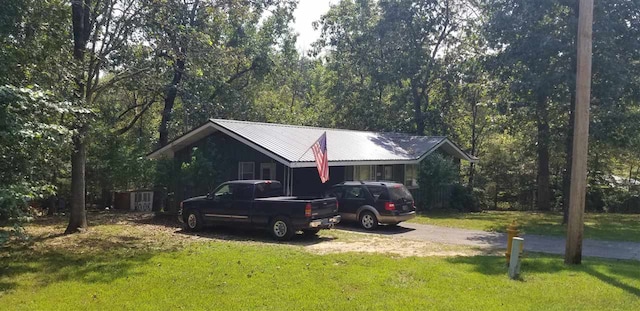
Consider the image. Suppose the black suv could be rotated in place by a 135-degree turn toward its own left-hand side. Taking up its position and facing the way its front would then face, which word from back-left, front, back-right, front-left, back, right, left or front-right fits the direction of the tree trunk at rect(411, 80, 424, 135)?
back

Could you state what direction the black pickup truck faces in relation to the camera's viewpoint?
facing away from the viewer and to the left of the viewer

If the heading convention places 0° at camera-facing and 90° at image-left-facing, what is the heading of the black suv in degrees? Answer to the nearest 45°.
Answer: approximately 135°

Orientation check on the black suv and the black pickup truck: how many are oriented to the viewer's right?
0

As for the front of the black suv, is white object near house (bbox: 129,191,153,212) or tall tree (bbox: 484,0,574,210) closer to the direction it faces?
the white object near house

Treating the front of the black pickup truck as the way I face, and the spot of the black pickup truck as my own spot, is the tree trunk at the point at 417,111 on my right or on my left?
on my right

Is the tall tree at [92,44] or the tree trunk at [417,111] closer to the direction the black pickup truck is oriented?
the tall tree

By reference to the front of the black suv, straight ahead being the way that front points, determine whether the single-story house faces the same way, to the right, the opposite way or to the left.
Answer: the opposite way

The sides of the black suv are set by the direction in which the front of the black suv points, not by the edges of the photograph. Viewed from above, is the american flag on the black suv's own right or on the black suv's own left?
on the black suv's own left

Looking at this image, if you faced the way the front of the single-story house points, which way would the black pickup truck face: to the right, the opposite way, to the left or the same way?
the opposite way

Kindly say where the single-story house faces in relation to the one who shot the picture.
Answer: facing the viewer and to the right of the viewer
